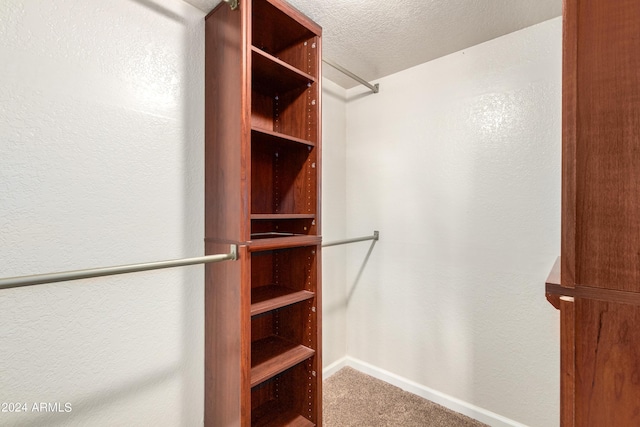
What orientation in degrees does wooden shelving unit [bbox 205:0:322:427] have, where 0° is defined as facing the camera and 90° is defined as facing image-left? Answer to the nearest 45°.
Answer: approximately 315°

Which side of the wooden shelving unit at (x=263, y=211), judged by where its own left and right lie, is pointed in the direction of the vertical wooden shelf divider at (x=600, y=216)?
front
